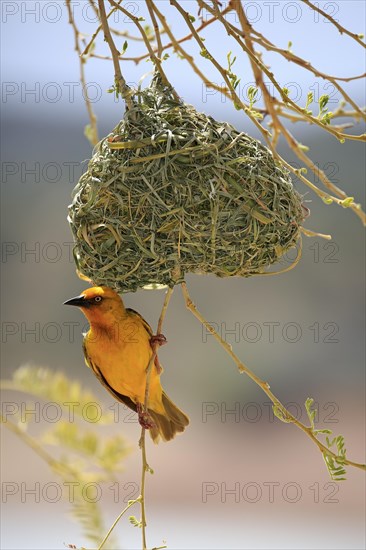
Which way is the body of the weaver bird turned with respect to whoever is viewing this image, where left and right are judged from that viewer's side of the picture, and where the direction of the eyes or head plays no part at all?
facing the viewer and to the left of the viewer

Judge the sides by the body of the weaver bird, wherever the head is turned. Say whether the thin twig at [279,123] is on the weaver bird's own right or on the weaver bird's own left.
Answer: on the weaver bird's own left

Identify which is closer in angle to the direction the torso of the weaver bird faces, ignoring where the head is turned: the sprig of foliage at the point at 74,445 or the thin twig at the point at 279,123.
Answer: the sprig of foliage
